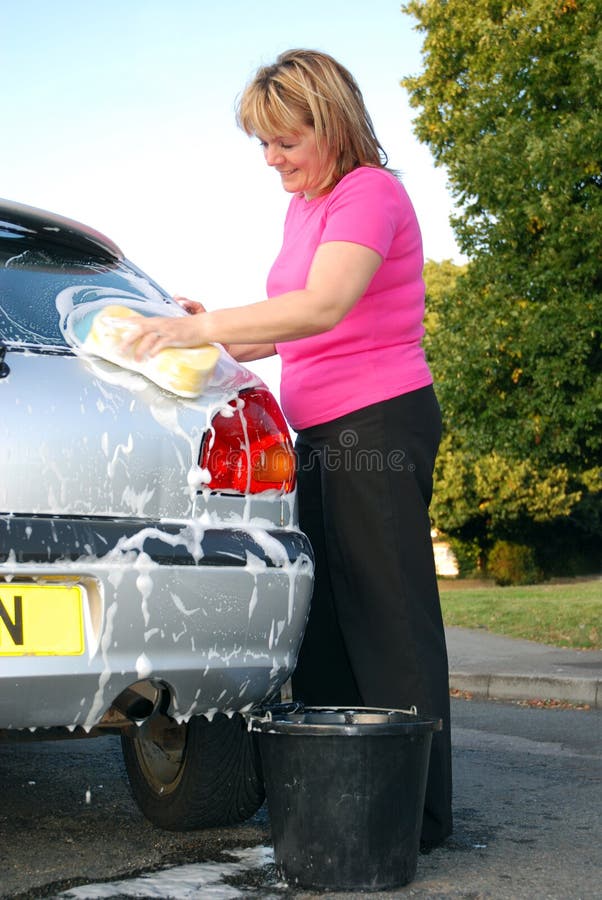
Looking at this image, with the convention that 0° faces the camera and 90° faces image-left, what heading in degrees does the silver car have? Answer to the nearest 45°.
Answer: approximately 180°

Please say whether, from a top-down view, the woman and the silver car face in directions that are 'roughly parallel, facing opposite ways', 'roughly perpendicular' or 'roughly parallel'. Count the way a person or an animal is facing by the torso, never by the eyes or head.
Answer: roughly perpendicular

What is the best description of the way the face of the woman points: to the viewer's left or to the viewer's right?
to the viewer's left

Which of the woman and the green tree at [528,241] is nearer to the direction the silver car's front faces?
the green tree

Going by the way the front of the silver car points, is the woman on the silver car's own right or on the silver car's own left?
on the silver car's own right

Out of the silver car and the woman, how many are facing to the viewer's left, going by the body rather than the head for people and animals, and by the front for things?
1

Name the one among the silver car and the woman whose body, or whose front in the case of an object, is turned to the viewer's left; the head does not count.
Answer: the woman

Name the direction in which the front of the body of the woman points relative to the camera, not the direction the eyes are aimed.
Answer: to the viewer's left

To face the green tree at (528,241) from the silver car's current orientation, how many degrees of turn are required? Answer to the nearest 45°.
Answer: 0° — it already faces it
